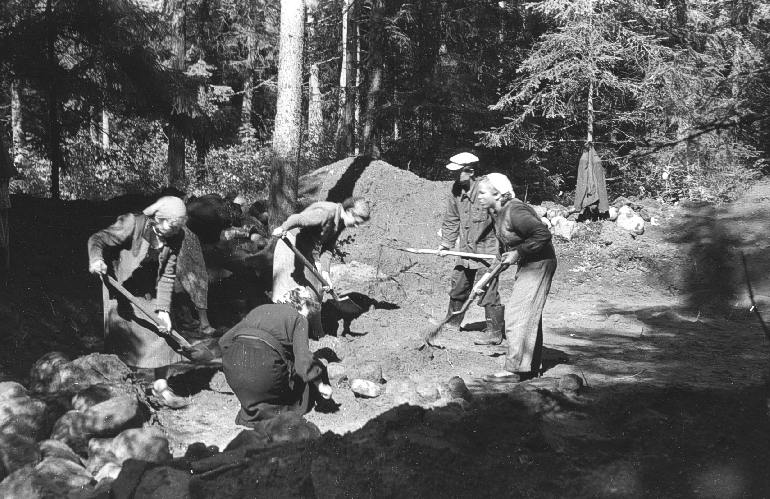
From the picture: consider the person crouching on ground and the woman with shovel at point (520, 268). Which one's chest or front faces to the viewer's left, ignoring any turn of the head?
the woman with shovel

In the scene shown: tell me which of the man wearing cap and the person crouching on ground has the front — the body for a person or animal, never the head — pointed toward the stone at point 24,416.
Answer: the man wearing cap

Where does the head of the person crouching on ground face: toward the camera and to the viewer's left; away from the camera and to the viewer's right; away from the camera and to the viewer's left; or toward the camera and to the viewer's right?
away from the camera and to the viewer's right

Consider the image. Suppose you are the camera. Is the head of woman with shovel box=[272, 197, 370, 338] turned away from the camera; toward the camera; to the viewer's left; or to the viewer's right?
to the viewer's right

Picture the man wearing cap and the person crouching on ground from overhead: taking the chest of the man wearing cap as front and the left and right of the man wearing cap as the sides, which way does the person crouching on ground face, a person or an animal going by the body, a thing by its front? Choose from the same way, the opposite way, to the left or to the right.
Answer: the opposite way

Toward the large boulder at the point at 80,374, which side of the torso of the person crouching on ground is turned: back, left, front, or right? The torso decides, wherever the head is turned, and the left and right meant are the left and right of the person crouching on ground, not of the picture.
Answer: left

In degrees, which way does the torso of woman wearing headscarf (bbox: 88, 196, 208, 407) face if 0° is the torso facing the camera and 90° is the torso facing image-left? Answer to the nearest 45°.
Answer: approximately 315°

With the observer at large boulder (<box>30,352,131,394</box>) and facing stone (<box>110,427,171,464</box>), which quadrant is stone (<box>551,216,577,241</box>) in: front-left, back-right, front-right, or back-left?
back-left

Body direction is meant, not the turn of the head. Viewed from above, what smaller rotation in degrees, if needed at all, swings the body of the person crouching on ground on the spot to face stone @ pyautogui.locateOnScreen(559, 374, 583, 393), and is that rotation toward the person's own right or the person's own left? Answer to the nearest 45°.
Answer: approximately 45° to the person's own right

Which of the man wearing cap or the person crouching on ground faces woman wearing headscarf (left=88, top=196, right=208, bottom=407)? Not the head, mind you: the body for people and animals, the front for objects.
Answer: the man wearing cap

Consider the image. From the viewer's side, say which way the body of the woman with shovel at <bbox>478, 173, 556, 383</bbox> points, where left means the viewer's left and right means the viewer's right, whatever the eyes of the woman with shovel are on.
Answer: facing to the left of the viewer

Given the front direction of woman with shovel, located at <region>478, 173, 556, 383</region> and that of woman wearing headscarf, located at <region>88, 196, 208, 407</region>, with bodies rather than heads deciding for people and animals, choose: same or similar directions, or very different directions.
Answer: very different directions

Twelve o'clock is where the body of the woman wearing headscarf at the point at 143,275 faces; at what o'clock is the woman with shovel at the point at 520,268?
The woman with shovel is roughly at 11 o'clock from the woman wearing headscarf.

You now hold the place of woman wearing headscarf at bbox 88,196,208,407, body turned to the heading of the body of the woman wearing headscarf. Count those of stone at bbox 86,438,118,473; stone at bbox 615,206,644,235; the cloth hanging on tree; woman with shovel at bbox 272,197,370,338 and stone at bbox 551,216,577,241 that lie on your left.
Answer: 4
